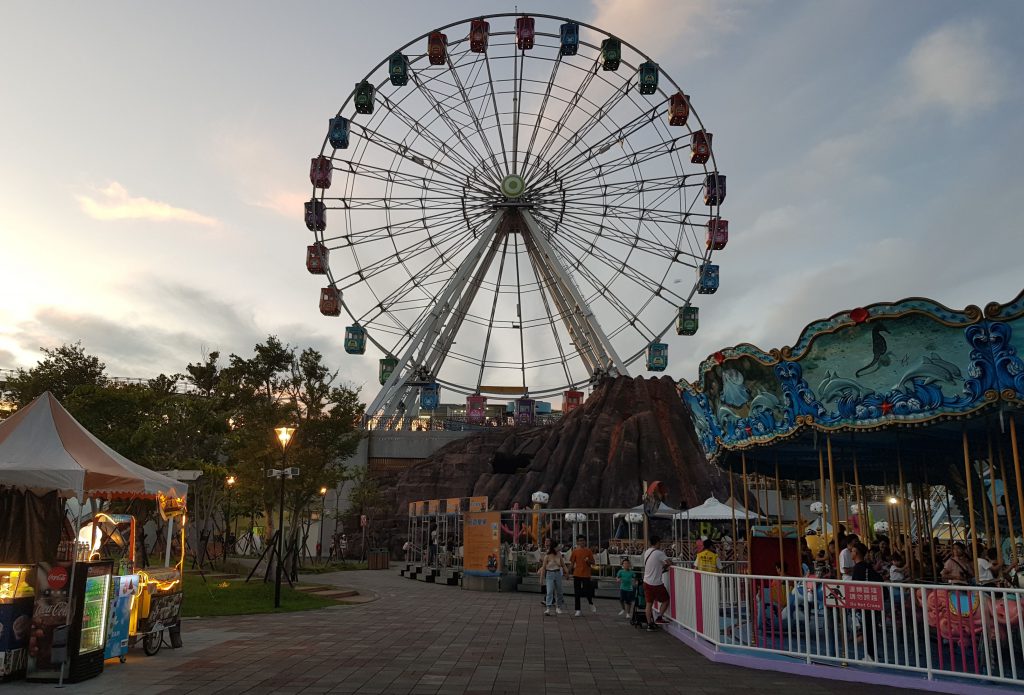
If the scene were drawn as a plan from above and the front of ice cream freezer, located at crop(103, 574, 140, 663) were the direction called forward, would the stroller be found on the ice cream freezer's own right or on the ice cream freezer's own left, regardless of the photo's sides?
on the ice cream freezer's own left

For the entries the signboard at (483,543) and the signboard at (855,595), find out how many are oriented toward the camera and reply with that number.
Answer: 2

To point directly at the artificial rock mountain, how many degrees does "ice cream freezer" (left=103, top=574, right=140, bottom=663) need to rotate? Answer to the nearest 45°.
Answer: approximately 90° to its left

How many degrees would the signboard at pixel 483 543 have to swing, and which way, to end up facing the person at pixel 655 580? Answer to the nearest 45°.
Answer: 0° — it already faces them

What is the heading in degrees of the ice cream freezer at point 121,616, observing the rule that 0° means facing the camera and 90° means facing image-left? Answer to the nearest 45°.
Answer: approximately 315°

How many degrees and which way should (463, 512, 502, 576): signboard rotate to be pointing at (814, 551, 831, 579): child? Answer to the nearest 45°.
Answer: approximately 45° to its left

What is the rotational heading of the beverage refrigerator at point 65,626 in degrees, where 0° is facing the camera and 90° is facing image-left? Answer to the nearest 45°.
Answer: approximately 315°

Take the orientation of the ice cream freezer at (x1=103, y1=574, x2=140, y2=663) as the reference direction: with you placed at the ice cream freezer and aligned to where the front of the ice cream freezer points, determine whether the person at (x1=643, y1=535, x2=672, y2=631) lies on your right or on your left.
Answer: on your left

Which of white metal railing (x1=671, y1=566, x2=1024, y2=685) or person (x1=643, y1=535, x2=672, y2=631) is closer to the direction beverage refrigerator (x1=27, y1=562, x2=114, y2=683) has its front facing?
the white metal railing
